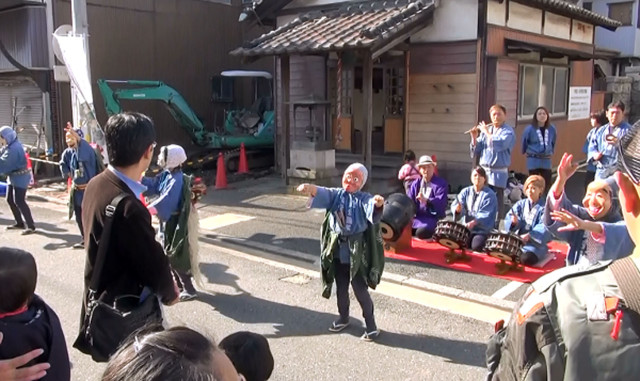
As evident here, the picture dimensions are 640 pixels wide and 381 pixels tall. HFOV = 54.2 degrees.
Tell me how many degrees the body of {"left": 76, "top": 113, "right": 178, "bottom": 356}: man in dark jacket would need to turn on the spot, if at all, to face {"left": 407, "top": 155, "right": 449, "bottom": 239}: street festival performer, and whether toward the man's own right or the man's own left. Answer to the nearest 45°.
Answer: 0° — they already face them

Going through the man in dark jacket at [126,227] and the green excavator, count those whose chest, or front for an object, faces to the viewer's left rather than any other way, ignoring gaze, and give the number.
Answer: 1

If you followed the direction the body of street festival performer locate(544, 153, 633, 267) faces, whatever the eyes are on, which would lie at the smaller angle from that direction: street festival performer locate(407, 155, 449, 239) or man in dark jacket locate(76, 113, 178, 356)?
the man in dark jacket

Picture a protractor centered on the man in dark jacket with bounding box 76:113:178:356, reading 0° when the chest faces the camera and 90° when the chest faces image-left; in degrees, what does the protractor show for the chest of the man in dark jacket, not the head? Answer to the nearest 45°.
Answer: approximately 225°

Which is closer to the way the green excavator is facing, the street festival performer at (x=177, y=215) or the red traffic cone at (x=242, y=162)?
the street festival performer

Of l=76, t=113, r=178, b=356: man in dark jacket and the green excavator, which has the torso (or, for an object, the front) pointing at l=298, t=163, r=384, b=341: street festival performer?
the man in dark jacket

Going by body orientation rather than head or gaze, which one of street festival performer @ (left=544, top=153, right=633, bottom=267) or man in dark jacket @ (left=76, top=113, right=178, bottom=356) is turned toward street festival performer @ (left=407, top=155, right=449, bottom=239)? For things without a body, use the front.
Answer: the man in dark jacket

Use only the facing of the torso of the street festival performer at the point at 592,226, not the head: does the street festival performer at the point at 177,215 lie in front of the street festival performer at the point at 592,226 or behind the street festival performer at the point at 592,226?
in front

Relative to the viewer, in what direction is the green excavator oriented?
to the viewer's left

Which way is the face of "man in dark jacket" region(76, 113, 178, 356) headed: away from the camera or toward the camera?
away from the camera

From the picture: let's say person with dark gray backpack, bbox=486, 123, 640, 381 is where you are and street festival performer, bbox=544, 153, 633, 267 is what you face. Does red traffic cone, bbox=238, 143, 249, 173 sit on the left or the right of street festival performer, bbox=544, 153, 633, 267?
left

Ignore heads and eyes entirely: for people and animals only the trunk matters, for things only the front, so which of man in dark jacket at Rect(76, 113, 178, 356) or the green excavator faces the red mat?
the man in dark jacket

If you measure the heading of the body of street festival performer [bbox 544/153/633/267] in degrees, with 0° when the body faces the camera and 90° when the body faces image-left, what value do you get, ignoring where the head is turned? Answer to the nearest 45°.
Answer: approximately 45°
